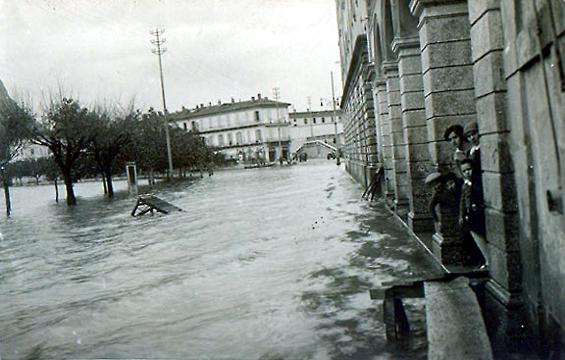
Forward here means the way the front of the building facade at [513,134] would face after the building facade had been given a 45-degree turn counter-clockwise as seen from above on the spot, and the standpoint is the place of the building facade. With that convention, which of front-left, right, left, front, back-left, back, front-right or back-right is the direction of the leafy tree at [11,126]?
right

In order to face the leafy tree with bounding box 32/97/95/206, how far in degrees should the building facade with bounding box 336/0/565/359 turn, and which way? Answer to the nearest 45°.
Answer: approximately 45° to its right

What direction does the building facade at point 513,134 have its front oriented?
to the viewer's left

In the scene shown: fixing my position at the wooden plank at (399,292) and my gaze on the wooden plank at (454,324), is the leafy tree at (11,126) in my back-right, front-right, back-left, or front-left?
back-right
